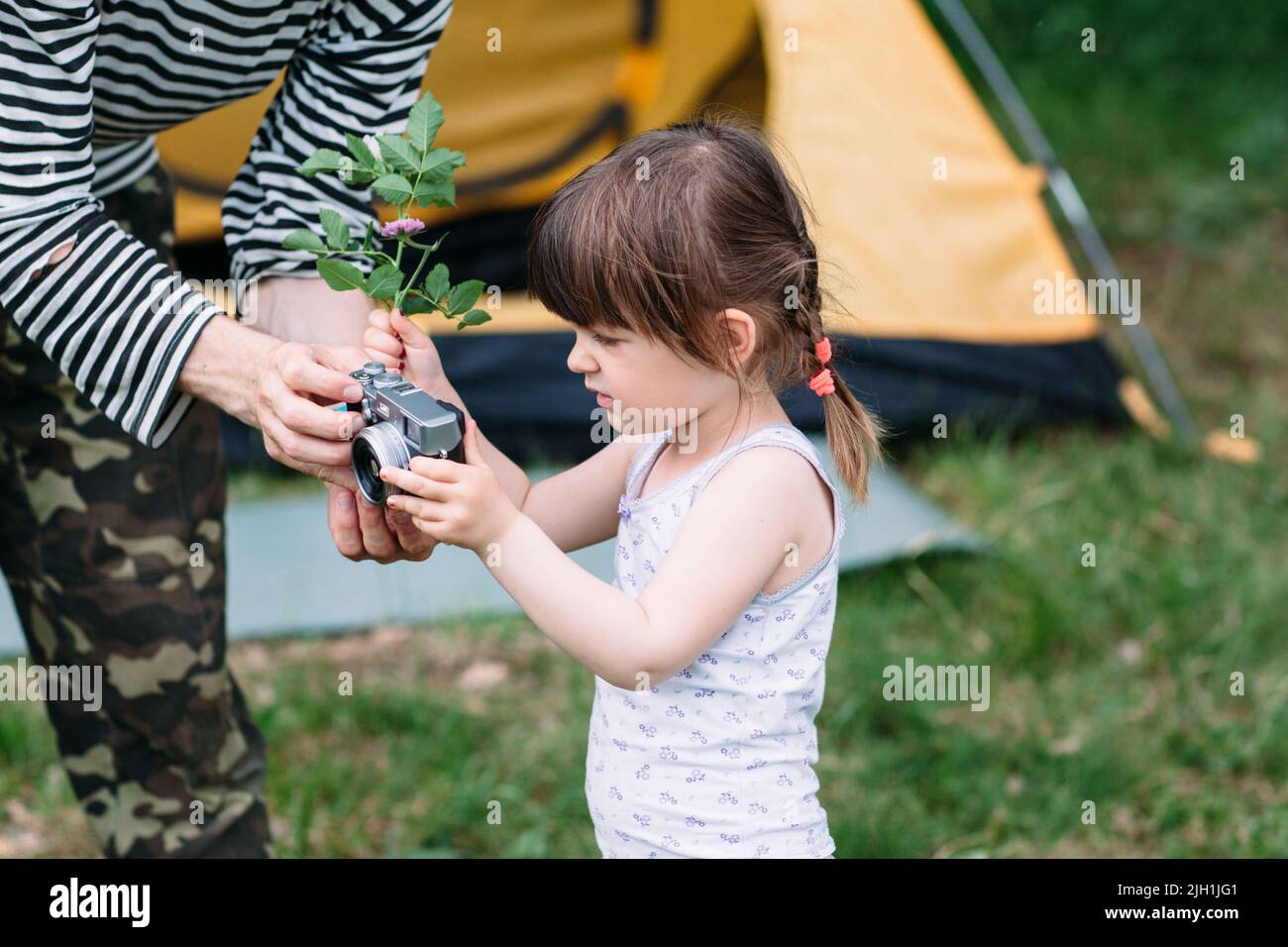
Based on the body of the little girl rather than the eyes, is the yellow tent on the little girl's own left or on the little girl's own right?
on the little girl's own right

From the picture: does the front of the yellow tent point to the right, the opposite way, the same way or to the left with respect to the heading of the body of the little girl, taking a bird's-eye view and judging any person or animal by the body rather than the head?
to the left

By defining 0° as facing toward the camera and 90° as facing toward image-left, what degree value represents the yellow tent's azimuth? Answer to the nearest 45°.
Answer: approximately 0°

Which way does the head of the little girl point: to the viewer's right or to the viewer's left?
to the viewer's left

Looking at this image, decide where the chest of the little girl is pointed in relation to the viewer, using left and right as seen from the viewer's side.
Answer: facing to the left of the viewer

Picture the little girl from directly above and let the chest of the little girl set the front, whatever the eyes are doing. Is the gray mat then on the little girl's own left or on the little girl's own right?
on the little girl's own right
